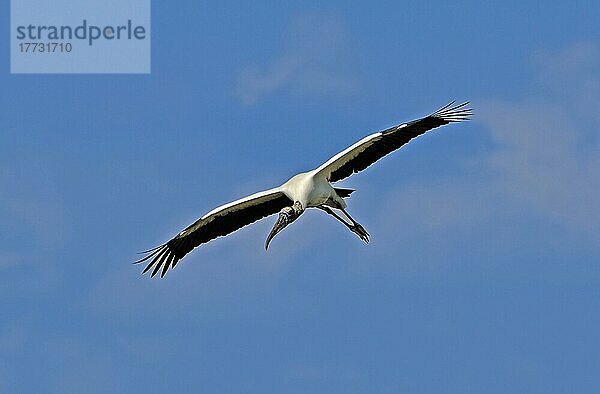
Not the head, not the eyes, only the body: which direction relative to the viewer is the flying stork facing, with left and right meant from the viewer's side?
facing the viewer and to the left of the viewer
